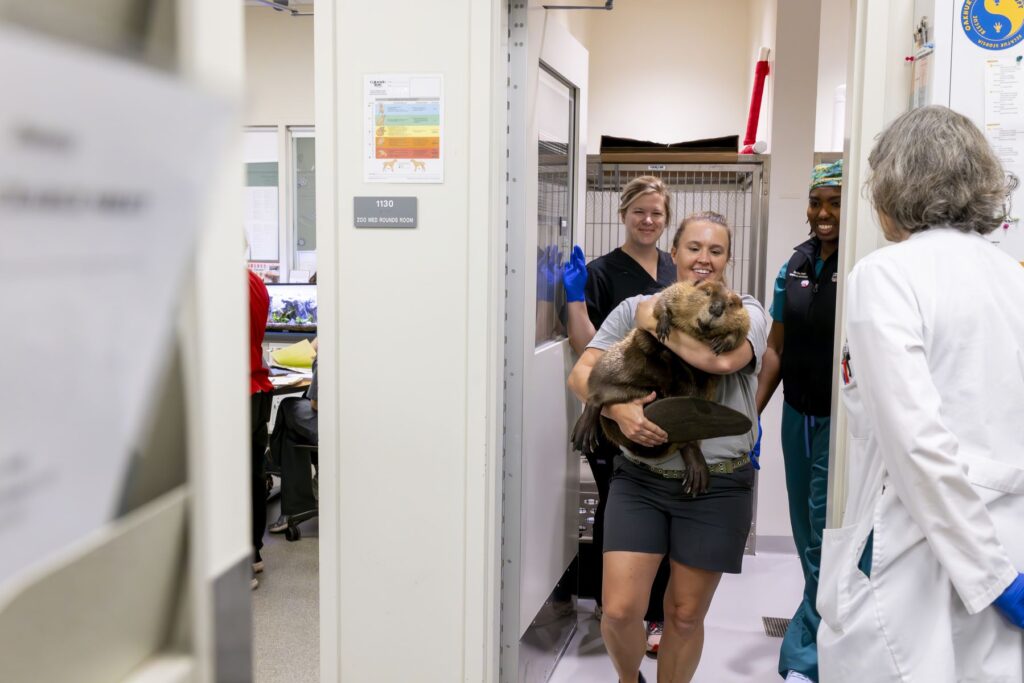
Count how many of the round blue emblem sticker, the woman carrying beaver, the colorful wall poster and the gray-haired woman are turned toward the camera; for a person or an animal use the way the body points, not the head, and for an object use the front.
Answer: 3

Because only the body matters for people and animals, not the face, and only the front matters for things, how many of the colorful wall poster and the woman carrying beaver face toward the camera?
2

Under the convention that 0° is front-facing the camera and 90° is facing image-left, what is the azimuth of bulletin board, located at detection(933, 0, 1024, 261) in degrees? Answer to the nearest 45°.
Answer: approximately 0°

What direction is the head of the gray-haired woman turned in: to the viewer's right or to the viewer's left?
to the viewer's left

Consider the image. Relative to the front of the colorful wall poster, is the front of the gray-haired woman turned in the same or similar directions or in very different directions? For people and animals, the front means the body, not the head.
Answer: very different directions

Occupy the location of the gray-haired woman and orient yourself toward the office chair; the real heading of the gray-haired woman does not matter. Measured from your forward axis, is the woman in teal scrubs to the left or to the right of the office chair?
right
